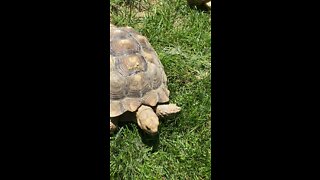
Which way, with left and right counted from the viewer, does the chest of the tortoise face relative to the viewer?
facing the viewer and to the right of the viewer
